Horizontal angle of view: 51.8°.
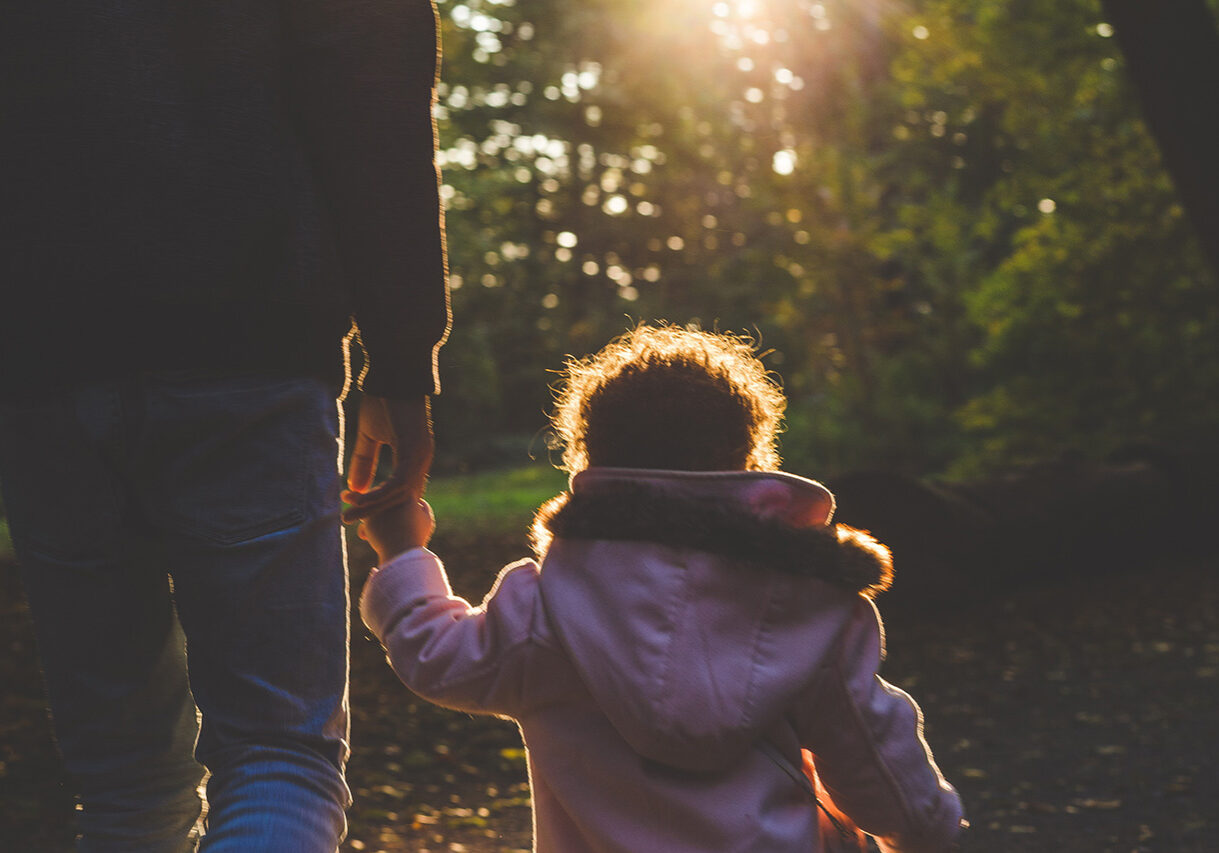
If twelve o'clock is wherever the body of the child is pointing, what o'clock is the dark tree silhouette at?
The dark tree silhouette is roughly at 1 o'clock from the child.

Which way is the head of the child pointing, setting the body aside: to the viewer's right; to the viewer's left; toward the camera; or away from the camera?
away from the camera

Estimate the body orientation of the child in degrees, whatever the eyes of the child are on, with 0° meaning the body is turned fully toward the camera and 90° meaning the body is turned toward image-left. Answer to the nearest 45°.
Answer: approximately 180°
